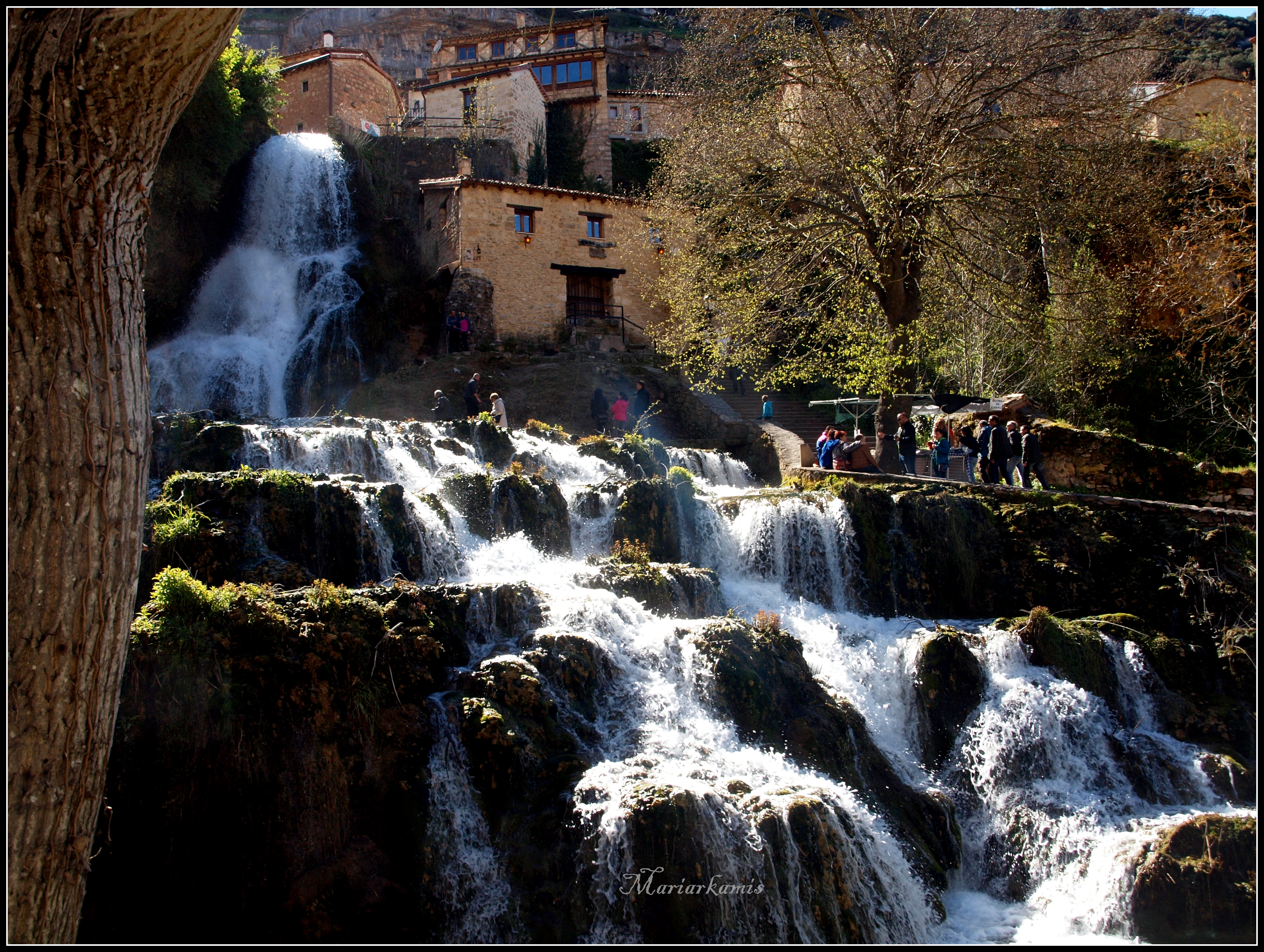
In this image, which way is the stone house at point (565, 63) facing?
toward the camera

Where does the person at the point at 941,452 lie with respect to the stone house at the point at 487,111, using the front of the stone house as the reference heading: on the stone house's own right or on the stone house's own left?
on the stone house's own left

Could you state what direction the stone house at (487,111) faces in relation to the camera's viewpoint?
facing the viewer and to the left of the viewer

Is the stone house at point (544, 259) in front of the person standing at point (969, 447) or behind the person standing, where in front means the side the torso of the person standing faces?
in front

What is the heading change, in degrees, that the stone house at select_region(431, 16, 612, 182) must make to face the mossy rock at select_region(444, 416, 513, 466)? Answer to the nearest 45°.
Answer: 0° — it already faces it

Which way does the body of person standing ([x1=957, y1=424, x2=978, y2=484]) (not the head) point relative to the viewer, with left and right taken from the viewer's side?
facing to the left of the viewer

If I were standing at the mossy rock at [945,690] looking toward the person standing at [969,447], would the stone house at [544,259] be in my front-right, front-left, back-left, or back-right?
front-left

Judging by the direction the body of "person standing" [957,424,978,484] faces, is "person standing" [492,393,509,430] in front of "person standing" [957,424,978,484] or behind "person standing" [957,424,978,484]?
in front

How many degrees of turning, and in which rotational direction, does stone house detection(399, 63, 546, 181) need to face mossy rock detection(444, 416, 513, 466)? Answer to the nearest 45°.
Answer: approximately 45° to its left
